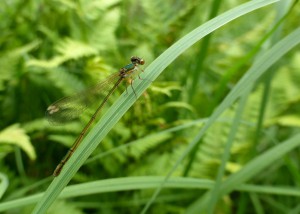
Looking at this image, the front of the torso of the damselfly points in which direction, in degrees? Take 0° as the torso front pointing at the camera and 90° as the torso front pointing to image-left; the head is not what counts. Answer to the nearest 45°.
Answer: approximately 270°
